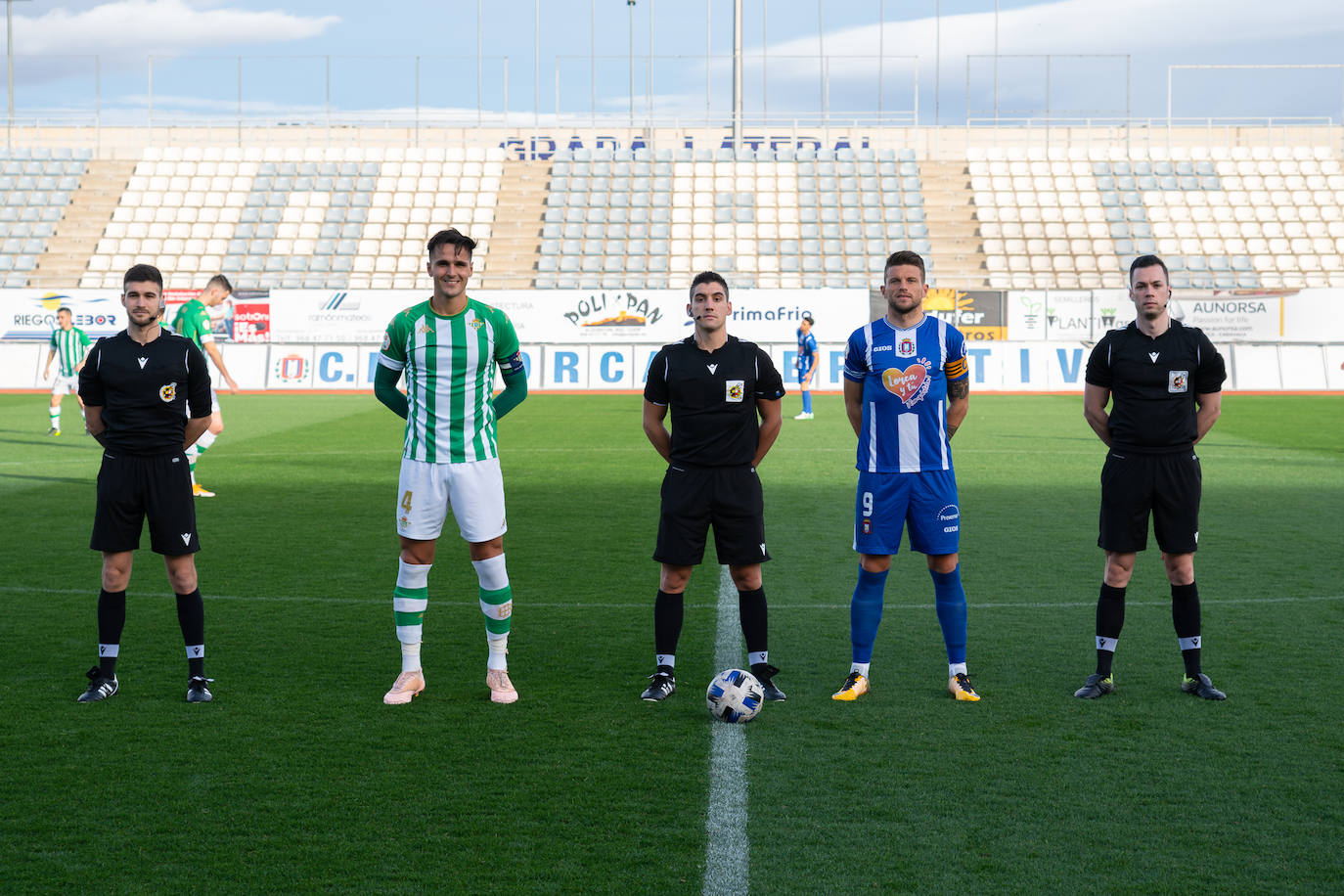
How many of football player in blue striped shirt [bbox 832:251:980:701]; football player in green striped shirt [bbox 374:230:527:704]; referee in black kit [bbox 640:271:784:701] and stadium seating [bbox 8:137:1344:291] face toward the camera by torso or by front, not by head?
4

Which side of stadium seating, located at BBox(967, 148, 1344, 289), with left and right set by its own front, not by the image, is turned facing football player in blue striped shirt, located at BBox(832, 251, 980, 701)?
front

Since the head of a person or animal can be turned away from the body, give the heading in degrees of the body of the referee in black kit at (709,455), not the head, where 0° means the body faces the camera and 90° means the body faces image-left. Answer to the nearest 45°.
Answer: approximately 0°

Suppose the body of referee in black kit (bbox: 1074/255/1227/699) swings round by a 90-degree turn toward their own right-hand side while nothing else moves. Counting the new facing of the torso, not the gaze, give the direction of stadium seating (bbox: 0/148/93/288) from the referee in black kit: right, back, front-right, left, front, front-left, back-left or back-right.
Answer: front-right

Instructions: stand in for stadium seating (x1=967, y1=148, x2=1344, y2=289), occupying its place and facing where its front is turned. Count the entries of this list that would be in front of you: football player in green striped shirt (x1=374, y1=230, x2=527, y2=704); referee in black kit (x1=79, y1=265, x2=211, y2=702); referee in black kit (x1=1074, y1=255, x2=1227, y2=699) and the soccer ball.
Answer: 4

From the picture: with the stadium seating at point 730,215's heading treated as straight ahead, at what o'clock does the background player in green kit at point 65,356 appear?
The background player in green kit is roughly at 1 o'clock from the stadium seating.

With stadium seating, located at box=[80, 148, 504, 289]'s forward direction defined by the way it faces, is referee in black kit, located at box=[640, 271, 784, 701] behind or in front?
in front

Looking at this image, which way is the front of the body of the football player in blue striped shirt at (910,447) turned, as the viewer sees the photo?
toward the camera

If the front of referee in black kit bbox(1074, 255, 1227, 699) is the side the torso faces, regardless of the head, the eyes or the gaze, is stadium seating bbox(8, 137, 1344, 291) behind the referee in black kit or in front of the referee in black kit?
behind

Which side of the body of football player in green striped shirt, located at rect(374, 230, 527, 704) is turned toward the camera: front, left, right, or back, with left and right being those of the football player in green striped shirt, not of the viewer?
front

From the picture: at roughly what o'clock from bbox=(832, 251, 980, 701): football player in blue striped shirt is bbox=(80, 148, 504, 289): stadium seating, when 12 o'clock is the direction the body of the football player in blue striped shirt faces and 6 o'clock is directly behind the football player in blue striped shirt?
The stadium seating is roughly at 5 o'clock from the football player in blue striped shirt.

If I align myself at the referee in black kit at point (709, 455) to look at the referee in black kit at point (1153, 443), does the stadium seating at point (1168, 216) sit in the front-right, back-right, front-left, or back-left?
front-left

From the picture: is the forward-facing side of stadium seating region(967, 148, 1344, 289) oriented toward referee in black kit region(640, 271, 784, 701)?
yes

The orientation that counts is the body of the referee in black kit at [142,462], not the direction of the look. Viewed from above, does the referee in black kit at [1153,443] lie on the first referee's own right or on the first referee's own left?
on the first referee's own left

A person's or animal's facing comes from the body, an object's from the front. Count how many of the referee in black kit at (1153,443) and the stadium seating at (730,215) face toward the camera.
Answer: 2

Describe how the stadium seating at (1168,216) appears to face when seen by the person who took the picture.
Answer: facing the viewer

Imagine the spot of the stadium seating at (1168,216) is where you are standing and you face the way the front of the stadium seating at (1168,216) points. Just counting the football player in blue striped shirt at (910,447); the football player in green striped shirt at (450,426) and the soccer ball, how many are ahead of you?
3

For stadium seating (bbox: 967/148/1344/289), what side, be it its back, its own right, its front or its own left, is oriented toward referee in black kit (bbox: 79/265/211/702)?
front
